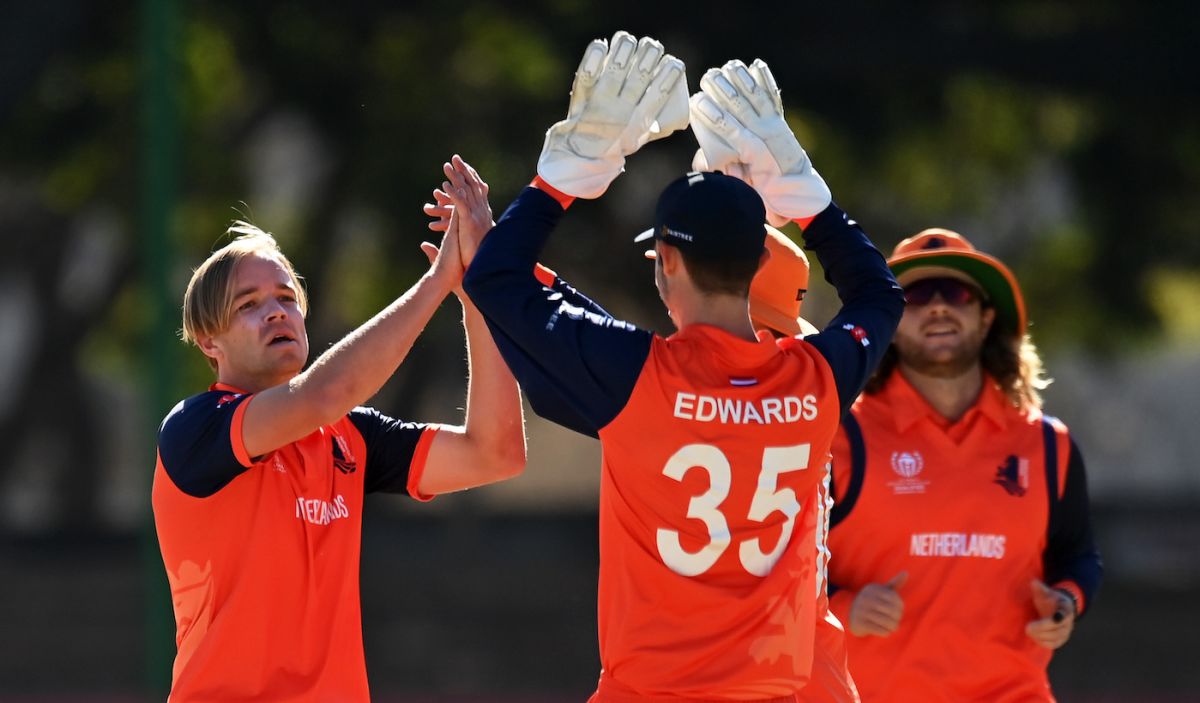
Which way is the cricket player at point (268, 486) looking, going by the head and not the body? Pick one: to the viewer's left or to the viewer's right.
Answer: to the viewer's right

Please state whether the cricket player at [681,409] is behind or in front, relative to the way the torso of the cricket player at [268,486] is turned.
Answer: in front

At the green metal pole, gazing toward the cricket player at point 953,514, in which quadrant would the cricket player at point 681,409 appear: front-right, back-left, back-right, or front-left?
front-right

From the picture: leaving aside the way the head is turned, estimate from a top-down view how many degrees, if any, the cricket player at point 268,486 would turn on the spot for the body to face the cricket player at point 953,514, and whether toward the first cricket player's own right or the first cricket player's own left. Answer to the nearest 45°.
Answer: approximately 45° to the first cricket player's own left

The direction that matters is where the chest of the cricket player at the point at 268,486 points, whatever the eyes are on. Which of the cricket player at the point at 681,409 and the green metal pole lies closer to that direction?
the cricket player

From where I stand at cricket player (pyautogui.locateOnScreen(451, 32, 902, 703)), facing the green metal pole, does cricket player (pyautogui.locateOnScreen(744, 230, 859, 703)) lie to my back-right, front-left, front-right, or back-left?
front-right

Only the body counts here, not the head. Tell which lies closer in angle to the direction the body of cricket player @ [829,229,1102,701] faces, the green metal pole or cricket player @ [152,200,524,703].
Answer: the cricket player

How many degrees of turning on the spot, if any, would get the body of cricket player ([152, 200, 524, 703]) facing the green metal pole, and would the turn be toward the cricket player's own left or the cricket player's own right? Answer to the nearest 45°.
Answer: approximately 135° to the cricket player's own left

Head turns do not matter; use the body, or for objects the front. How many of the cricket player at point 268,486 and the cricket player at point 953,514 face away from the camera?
0

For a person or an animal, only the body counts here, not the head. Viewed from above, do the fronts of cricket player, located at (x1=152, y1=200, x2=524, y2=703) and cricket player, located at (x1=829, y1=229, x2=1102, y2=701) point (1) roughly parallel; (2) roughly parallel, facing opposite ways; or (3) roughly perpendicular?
roughly perpendicular

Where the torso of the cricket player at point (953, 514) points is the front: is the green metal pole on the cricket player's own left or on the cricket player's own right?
on the cricket player's own right

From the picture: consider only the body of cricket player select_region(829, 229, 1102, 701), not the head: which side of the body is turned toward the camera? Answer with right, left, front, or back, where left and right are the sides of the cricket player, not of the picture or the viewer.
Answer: front

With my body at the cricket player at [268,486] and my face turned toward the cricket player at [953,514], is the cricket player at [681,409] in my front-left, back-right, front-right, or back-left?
front-right

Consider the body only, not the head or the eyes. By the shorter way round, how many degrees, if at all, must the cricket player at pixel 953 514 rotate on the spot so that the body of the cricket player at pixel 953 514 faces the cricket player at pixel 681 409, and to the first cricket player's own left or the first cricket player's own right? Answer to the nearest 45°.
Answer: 0° — they already face them

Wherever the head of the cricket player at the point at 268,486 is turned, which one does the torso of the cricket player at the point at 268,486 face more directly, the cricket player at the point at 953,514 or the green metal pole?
the cricket player
